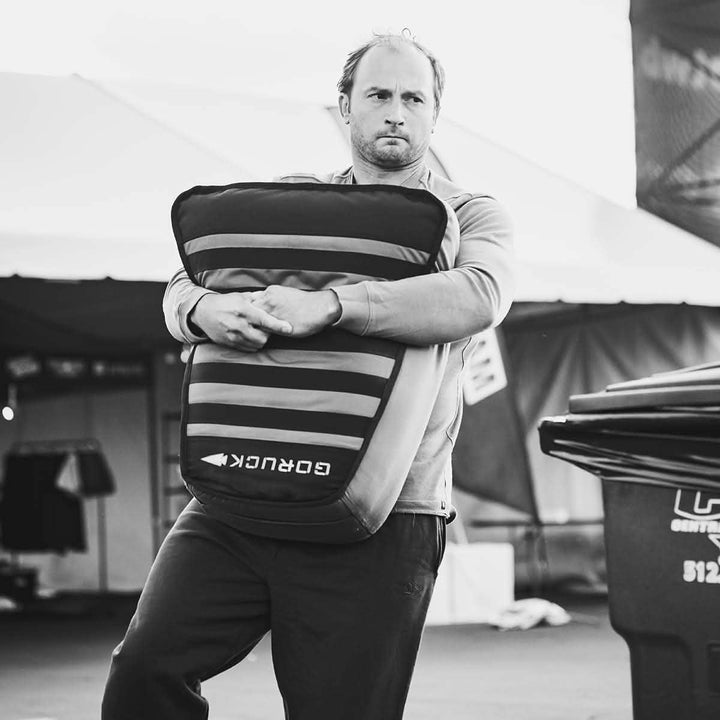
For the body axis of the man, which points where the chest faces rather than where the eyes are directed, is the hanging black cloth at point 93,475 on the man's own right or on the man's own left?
on the man's own right

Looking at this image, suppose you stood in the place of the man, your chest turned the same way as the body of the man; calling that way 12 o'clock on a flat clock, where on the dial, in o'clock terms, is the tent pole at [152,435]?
The tent pole is roughly at 4 o'clock from the man.

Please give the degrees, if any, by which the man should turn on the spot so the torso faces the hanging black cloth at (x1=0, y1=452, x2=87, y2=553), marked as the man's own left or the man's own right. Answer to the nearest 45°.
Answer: approximately 135° to the man's own right

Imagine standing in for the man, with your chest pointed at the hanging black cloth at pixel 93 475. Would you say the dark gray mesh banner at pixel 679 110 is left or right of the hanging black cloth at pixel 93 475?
right

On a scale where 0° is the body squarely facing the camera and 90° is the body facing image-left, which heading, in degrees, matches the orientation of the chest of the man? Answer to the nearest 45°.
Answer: approximately 45°

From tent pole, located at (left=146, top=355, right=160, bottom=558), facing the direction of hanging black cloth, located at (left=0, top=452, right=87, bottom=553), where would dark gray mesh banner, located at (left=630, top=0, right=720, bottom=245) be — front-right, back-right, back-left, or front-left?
back-left
